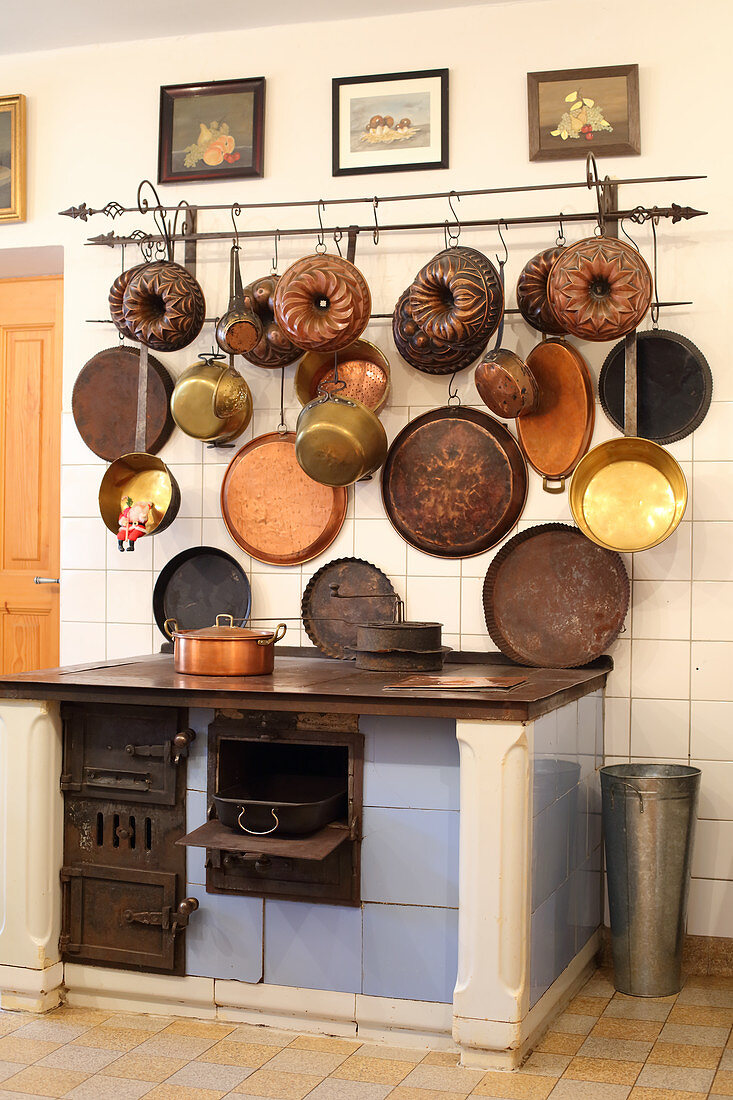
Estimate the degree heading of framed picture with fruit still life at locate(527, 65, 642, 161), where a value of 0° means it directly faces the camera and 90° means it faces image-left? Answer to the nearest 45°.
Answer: approximately 0°

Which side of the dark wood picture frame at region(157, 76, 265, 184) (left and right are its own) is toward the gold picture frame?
right

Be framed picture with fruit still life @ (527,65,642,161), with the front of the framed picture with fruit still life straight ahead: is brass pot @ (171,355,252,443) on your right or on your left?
on your right

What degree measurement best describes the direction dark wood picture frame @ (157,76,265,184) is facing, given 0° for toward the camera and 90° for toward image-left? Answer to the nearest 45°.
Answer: approximately 0°

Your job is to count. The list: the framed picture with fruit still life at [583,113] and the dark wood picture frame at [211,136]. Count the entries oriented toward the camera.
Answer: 2

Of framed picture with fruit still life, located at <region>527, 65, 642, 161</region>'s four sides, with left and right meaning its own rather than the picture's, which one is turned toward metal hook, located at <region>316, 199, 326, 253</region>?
right

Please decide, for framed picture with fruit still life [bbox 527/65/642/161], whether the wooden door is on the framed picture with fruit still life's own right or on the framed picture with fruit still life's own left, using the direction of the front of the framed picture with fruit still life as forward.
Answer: on the framed picture with fruit still life's own right
